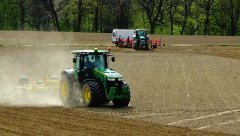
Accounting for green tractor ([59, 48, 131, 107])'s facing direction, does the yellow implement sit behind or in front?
behind

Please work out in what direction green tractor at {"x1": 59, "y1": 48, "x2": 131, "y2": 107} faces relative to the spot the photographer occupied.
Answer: facing the viewer and to the right of the viewer
